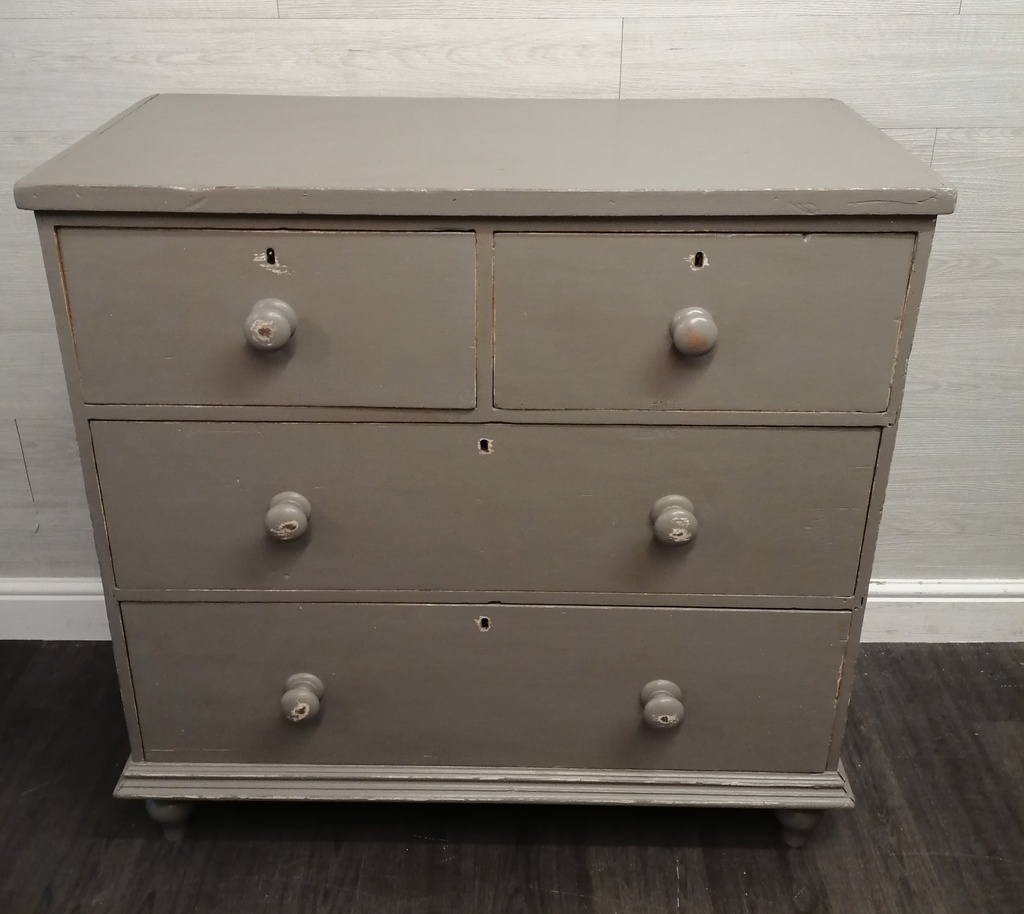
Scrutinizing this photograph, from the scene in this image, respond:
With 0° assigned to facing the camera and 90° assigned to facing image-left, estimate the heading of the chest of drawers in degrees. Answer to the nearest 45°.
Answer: approximately 0°
